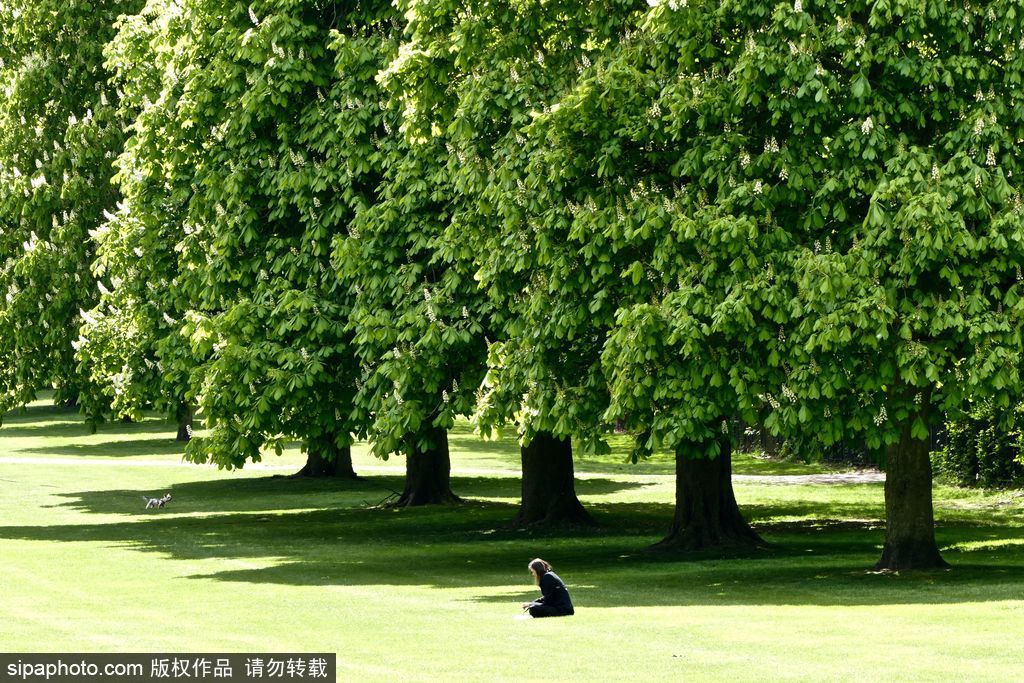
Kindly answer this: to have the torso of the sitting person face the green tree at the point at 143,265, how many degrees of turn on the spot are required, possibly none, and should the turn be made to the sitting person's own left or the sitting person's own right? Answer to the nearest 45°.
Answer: approximately 45° to the sitting person's own right

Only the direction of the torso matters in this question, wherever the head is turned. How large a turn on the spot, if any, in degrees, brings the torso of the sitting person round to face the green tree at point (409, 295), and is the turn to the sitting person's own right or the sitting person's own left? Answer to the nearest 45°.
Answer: approximately 90° to the sitting person's own right

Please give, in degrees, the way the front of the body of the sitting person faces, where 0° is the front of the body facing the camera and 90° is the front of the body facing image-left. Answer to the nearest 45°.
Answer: approximately 90°

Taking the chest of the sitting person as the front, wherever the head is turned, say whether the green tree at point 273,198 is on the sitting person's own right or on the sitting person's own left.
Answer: on the sitting person's own right

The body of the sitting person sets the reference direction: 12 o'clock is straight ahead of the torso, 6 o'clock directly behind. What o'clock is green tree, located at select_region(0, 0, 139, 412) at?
The green tree is roughly at 2 o'clock from the sitting person.

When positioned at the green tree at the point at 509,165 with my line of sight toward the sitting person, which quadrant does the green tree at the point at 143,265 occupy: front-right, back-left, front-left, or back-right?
back-right
